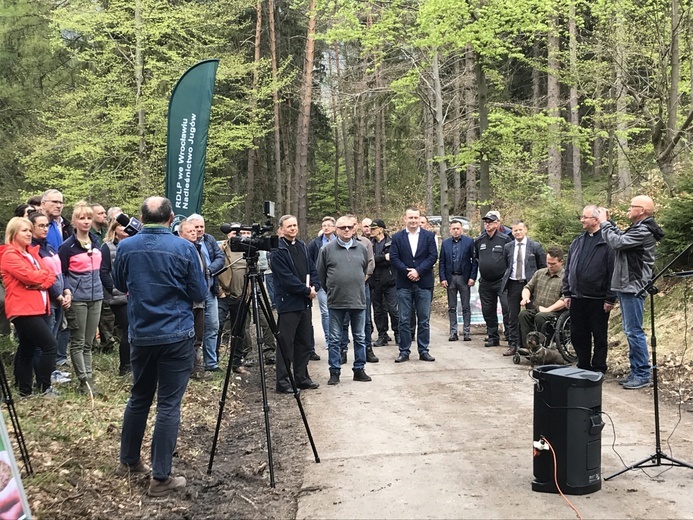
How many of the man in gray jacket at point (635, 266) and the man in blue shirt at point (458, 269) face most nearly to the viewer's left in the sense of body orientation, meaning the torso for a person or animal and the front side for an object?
1

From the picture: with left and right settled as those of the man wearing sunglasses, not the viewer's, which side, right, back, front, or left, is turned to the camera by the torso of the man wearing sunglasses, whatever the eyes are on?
front

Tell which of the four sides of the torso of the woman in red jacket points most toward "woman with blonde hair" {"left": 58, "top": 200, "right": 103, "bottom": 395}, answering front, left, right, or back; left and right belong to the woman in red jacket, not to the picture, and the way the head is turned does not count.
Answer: left

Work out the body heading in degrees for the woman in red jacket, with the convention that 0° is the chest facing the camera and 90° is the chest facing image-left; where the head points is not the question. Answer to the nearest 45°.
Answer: approximately 315°

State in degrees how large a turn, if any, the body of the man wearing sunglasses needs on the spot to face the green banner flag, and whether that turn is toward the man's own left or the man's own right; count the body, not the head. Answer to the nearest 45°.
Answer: approximately 135° to the man's own right

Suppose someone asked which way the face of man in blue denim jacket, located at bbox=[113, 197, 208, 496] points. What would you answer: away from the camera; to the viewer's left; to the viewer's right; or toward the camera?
away from the camera

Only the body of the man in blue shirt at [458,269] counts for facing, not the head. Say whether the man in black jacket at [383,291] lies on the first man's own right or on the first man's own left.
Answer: on the first man's own right

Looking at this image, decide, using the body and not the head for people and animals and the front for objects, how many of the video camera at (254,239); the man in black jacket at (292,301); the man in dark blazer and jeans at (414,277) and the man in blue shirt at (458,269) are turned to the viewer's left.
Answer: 0

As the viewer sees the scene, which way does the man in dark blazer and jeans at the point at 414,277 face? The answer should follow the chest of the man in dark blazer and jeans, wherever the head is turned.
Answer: toward the camera

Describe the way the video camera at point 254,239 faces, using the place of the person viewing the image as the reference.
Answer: facing to the right of the viewer

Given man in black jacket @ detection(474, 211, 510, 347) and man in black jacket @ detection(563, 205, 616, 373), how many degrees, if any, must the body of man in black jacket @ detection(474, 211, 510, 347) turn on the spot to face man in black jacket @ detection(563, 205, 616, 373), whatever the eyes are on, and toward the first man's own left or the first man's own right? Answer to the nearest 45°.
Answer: approximately 45° to the first man's own left

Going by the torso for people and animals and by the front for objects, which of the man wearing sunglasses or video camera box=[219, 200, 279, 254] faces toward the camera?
the man wearing sunglasses

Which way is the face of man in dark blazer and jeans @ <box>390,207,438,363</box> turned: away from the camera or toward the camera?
toward the camera

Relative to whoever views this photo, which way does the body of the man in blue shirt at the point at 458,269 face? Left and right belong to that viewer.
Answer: facing the viewer

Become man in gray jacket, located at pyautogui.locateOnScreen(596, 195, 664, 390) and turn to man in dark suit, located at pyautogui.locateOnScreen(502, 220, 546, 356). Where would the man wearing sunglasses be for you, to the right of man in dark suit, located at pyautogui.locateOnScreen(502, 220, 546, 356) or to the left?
left
